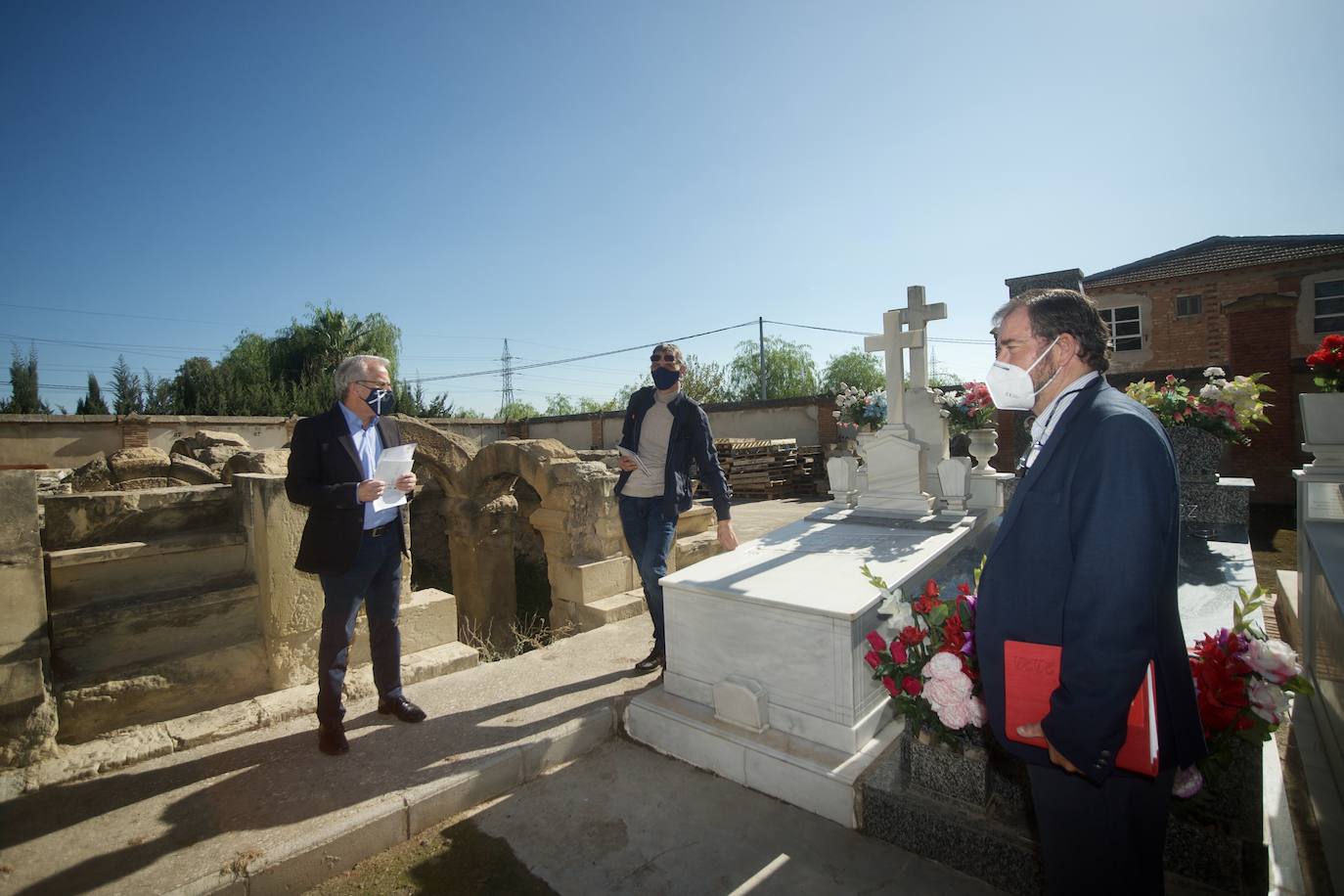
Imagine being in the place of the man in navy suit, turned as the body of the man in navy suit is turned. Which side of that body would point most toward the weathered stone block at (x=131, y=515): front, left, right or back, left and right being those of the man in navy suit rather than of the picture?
front

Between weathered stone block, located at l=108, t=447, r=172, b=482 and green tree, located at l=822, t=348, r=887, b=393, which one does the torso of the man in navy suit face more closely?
the weathered stone block

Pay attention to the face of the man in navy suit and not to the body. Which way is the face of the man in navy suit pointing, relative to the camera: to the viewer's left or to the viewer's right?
to the viewer's left

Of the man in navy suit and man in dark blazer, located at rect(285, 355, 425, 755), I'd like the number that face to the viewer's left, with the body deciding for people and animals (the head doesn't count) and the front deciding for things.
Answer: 1

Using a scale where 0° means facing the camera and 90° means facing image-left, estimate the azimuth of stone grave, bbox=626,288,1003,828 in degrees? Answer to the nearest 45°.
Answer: approximately 45°

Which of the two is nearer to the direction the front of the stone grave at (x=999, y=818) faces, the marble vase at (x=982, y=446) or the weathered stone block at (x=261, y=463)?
the weathered stone block

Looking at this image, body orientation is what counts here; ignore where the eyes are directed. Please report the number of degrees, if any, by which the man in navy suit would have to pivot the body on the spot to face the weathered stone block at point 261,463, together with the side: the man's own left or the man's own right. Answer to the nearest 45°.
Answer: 0° — they already face it

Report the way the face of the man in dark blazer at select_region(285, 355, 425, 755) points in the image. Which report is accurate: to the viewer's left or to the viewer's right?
to the viewer's right

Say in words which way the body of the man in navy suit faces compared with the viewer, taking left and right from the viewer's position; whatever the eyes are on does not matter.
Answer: facing to the left of the viewer

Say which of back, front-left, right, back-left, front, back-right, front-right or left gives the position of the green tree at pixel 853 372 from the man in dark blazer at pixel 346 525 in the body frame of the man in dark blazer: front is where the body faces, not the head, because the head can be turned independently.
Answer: left

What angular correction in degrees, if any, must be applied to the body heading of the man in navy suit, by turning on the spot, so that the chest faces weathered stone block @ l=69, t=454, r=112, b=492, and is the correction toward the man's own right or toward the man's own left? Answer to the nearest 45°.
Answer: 0° — they already face it

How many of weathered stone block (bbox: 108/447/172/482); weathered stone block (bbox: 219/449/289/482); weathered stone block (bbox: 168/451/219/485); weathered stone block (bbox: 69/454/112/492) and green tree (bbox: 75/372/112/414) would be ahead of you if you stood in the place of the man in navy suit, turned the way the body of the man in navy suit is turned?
5

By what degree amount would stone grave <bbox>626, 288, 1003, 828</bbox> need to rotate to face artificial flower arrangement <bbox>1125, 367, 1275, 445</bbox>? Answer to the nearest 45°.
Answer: approximately 180°

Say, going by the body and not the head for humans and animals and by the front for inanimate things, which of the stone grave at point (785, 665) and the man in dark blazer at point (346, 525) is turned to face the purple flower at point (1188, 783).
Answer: the man in dark blazer

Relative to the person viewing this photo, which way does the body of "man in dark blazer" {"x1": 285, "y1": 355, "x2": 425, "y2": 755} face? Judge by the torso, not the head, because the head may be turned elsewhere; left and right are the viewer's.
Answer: facing the viewer and to the right of the viewer

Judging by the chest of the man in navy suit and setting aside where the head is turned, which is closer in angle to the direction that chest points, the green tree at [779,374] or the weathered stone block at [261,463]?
the weathered stone block

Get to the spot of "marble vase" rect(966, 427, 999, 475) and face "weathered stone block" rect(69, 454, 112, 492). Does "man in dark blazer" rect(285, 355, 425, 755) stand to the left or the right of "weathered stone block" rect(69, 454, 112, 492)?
left
